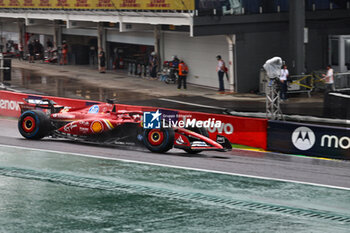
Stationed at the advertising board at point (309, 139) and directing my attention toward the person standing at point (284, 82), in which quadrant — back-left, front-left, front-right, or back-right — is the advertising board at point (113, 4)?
front-left

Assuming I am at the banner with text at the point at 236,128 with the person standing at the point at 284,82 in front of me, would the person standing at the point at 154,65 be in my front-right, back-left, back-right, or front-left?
front-left

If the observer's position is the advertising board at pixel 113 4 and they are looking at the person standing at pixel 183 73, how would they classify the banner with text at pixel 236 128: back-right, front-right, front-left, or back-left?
front-right

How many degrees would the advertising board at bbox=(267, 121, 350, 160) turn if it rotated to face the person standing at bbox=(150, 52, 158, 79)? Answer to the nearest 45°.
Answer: approximately 135° to its right

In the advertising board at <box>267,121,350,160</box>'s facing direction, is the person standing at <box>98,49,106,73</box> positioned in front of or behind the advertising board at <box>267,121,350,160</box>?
behind

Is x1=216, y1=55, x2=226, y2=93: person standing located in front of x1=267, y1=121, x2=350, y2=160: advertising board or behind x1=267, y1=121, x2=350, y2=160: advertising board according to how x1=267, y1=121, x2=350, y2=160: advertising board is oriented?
behind

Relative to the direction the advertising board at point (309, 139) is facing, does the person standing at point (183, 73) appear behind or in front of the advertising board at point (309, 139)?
behind

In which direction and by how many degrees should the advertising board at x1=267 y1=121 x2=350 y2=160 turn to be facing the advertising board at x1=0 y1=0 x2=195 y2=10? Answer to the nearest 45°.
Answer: approximately 135° to its right

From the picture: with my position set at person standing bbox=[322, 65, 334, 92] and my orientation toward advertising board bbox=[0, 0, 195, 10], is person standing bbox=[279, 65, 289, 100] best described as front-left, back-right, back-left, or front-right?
front-left

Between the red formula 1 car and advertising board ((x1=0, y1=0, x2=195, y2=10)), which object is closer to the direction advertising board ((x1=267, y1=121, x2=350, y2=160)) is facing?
the red formula 1 car

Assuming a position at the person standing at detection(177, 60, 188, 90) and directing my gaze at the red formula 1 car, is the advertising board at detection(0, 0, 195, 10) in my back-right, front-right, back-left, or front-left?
back-right

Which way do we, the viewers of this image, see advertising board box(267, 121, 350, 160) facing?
facing the viewer

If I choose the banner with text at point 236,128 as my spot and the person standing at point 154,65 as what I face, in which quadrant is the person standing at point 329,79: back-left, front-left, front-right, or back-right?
front-right

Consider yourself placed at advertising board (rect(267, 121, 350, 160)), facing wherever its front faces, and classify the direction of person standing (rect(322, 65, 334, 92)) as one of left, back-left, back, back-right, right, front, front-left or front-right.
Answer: back

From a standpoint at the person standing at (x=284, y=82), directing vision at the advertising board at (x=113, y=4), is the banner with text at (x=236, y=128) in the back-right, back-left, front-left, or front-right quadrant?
back-left

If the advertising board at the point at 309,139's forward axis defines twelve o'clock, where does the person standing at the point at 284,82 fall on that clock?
The person standing is roughly at 6 o'clock from the advertising board.
